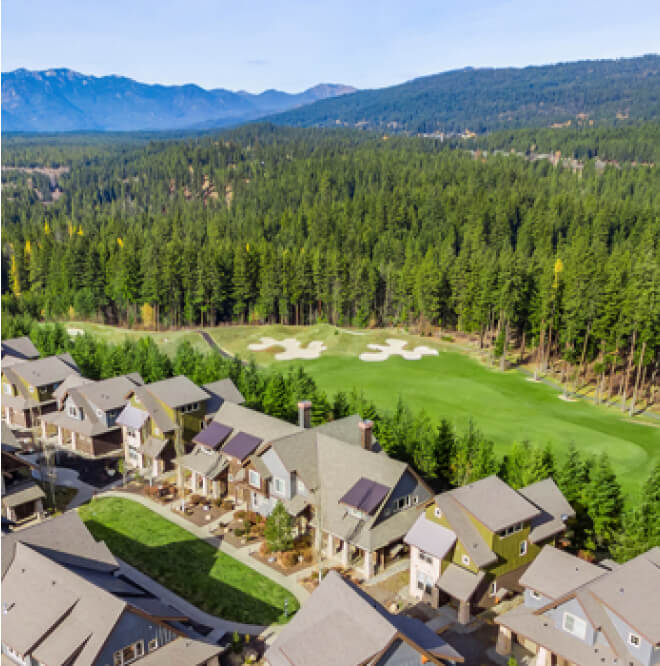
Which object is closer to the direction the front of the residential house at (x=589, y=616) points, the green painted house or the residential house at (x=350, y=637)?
the residential house

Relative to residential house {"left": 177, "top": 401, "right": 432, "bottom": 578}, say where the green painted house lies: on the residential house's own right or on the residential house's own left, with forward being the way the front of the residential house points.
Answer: on the residential house's own left

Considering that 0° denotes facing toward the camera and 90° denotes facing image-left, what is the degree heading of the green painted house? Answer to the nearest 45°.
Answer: approximately 45°

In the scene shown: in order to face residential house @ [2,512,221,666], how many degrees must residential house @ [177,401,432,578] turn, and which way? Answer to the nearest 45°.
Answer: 0° — it already faces it

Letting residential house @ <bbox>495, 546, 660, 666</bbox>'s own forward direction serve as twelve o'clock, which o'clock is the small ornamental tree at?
The small ornamental tree is roughly at 2 o'clock from the residential house.

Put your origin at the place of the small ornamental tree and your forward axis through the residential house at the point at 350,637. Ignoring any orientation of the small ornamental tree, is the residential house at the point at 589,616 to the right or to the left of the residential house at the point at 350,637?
left

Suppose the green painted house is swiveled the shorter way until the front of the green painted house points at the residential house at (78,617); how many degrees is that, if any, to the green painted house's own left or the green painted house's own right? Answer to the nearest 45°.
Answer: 0° — it already faces it

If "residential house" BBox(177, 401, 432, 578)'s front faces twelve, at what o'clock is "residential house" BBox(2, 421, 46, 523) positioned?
"residential house" BBox(2, 421, 46, 523) is roughly at 2 o'clock from "residential house" BBox(177, 401, 432, 578).

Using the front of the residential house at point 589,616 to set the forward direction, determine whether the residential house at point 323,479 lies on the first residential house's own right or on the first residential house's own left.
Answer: on the first residential house's own right

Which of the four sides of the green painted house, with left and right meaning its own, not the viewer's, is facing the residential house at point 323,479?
right

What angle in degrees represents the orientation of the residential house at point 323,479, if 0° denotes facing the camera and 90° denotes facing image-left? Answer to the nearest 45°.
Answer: approximately 45°

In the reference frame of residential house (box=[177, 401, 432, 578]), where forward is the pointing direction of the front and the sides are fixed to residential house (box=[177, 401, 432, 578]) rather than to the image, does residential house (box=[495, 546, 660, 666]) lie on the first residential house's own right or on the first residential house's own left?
on the first residential house's own left

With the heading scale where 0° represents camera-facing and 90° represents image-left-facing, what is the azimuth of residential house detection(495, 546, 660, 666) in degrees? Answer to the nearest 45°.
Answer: approximately 45°
